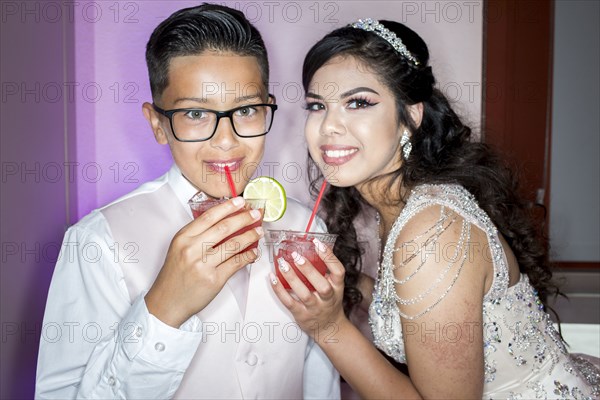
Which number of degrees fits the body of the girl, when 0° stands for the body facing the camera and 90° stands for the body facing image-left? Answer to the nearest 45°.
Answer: approximately 90°
